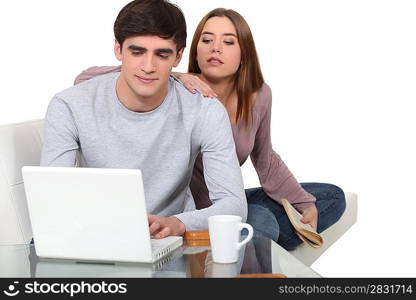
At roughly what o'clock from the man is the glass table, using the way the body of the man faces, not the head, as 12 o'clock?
The glass table is roughly at 12 o'clock from the man.

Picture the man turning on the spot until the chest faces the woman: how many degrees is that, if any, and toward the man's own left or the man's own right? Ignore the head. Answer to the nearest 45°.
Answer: approximately 135° to the man's own left

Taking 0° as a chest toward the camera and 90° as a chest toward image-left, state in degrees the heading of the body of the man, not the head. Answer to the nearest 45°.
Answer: approximately 0°

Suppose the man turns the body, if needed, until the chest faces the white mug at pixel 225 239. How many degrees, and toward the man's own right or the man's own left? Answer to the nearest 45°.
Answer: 0° — they already face it

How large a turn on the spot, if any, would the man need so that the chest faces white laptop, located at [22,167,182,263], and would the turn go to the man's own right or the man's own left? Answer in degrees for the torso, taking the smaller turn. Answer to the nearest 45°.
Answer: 0° — they already face it

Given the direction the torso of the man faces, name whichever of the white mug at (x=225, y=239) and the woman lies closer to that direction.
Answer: the white mug
